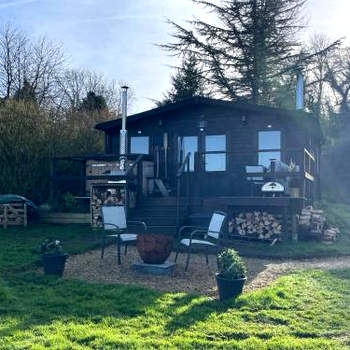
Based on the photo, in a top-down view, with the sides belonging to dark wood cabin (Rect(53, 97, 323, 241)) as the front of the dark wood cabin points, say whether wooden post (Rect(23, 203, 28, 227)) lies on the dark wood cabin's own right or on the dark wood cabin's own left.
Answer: on the dark wood cabin's own right

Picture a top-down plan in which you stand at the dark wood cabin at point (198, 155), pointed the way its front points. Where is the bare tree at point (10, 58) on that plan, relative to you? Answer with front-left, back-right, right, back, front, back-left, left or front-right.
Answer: back-right

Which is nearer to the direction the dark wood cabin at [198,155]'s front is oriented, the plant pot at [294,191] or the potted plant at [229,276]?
the potted plant

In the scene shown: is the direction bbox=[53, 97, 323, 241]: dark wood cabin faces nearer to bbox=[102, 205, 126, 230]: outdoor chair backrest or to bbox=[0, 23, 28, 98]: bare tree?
the outdoor chair backrest

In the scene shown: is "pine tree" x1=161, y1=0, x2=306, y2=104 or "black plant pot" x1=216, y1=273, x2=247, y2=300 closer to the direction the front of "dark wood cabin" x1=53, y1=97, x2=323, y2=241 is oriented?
the black plant pot

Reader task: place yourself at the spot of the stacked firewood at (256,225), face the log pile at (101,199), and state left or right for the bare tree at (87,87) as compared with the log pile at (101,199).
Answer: right

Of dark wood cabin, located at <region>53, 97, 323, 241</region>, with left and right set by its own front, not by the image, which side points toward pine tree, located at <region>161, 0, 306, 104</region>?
back

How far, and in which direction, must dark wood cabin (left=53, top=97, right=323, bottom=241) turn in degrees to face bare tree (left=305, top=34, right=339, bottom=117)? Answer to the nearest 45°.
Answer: approximately 135° to its left

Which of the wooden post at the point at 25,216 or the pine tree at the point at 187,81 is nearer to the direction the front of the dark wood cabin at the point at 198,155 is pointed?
the wooden post

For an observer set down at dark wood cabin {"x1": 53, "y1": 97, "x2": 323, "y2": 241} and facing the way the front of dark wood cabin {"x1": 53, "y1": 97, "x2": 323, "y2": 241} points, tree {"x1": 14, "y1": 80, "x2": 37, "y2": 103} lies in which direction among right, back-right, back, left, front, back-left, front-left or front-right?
back-right

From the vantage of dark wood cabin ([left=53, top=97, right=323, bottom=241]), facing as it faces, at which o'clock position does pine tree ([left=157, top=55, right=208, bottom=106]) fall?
The pine tree is roughly at 6 o'clock from the dark wood cabin.

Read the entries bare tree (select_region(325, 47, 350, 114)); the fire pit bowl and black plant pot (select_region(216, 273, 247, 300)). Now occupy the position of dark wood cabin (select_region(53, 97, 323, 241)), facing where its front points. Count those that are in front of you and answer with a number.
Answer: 2

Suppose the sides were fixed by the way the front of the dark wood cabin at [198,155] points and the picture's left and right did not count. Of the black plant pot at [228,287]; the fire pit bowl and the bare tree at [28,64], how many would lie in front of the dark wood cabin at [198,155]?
2

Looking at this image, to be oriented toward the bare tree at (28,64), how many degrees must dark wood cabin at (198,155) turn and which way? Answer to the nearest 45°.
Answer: approximately 135° to its right

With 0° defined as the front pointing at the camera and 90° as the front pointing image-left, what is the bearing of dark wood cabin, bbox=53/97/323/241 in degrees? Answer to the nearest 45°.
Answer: approximately 0°

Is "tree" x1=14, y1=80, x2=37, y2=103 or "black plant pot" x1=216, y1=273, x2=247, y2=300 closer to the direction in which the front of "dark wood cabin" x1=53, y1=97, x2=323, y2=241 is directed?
the black plant pot

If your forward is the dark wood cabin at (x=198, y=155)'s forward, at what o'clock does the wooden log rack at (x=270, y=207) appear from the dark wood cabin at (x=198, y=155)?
The wooden log rack is roughly at 11 o'clock from the dark wood cabin.
